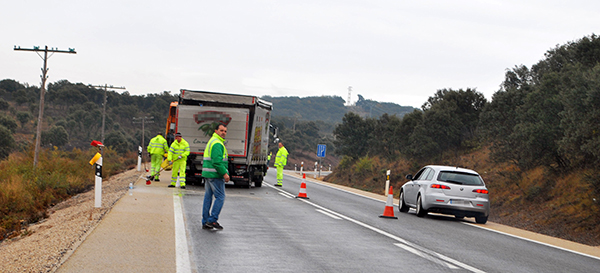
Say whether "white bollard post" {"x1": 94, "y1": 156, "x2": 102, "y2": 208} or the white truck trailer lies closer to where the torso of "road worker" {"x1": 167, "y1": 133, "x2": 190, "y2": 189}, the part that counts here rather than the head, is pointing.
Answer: the white bollard post

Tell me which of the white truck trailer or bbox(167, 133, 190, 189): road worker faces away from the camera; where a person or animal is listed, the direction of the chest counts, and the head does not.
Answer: the white truck trailer

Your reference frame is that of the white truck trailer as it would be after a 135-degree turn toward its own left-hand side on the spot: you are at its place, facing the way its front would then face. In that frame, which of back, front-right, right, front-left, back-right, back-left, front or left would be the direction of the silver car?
left

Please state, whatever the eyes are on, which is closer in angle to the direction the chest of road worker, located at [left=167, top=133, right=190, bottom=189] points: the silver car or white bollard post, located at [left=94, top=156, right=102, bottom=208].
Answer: the white bollard post

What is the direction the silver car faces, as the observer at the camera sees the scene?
facing away from the viewer and to the left of the viewer

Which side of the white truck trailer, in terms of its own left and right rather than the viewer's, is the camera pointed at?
back

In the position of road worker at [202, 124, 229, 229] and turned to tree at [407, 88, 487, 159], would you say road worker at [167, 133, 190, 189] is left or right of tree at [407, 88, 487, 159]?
left

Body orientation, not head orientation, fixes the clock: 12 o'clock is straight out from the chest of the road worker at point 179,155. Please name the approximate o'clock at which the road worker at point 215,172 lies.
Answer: the road worker at point 215,172 is roughly at 12 o'clock from the road worker at point 179,155.

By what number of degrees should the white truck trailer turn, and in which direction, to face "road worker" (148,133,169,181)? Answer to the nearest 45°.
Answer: approximately 90° to its left
